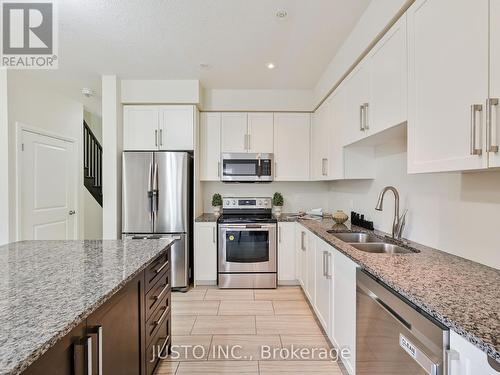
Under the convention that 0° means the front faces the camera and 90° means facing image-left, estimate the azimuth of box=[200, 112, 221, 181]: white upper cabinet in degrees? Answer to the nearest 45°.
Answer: approximately 0°

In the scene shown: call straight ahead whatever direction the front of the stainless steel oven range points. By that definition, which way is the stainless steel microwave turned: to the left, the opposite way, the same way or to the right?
the same way

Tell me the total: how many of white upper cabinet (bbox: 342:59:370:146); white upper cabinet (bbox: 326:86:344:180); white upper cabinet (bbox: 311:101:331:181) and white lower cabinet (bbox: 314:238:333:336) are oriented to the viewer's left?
4

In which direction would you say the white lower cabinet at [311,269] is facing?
to the viewer's left

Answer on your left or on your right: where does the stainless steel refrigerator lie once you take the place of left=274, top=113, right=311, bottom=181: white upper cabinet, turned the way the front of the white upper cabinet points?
on your right

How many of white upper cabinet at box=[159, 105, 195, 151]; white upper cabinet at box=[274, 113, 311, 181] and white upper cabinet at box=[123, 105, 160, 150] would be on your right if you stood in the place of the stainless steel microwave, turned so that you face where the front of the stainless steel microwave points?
2

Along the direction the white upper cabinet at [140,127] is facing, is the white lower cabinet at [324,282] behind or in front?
in front

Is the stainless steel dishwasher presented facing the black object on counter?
no

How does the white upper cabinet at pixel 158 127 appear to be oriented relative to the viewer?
toward the camera

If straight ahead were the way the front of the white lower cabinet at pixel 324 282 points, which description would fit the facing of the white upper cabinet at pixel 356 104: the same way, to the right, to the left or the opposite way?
the same way

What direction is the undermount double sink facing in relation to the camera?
to the viewer's left

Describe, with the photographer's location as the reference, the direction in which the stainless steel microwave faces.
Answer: facing the viewer

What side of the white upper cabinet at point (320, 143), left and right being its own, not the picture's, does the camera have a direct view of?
left

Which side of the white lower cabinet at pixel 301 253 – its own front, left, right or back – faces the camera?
left

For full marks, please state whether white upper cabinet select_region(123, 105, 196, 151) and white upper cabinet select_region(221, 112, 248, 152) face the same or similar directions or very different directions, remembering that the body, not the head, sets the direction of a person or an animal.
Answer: same or similar directions

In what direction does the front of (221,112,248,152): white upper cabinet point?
toward the camera
